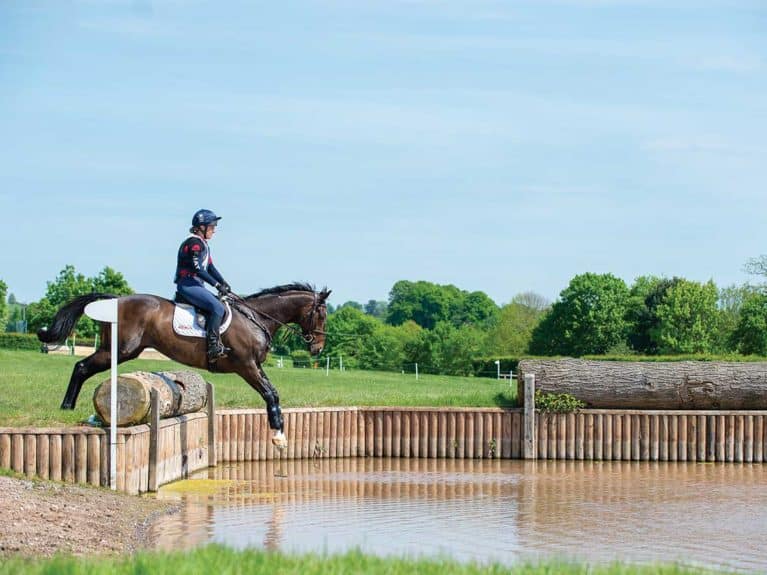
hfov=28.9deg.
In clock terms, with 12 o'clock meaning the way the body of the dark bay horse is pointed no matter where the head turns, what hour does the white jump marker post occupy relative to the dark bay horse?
The white jump marker post is roughly at 4 o'clock from the dark bay horse.

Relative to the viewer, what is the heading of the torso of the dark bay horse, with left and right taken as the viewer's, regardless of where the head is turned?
facing to the right of the viewer

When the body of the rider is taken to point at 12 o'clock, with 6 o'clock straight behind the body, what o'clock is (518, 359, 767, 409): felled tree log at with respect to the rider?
The felled tree log is roughly at 11 o'clock from the rider.

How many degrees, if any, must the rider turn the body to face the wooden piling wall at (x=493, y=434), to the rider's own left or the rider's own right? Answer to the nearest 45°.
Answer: approximately 45° to the rider's own left

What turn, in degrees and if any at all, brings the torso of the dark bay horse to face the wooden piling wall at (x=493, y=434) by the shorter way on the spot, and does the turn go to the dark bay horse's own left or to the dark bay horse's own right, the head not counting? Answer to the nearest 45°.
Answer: approximately 45° to the dark bay horse's own left

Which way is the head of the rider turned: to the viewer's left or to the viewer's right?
to the viewer's right

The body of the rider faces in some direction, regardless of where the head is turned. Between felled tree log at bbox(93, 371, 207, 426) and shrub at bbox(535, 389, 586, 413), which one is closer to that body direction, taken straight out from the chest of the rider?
the shrub

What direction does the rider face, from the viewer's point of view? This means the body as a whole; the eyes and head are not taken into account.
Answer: to the viewer's right

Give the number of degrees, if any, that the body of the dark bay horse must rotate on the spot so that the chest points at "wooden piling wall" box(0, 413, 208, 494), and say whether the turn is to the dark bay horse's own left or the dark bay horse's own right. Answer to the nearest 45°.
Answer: approximately 135° to the dark bay horse's own right
